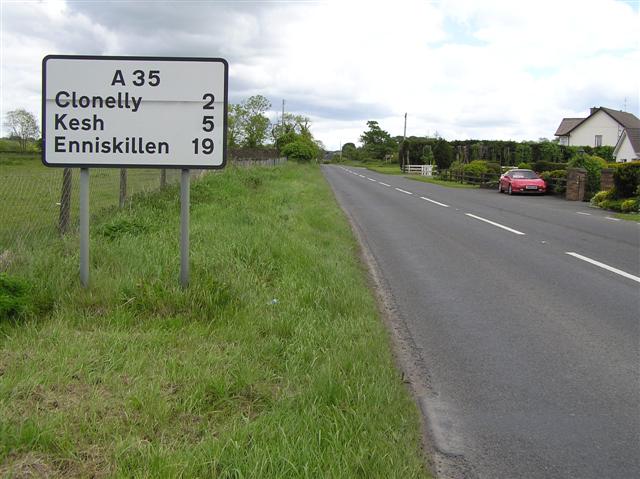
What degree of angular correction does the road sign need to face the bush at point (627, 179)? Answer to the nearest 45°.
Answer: approximately 135° to its left

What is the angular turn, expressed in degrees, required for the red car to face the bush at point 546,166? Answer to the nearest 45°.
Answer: approximately 135° to its left

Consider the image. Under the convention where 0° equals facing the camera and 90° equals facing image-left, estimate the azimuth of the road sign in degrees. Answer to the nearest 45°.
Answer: approximately 0°

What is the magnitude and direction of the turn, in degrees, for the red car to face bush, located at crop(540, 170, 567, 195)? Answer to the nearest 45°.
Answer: approximately 45° to its left

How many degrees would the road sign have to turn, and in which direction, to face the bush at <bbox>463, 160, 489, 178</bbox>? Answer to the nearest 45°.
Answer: approximately 135° to its left

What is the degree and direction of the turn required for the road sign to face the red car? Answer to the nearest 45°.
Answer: approximately 135° to its left

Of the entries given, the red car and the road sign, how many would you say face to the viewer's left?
0

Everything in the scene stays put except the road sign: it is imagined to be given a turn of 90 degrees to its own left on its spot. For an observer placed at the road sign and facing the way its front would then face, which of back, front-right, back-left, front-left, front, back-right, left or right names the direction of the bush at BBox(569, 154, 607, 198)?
front-left

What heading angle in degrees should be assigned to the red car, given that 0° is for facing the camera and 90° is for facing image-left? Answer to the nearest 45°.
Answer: approximately 315°
